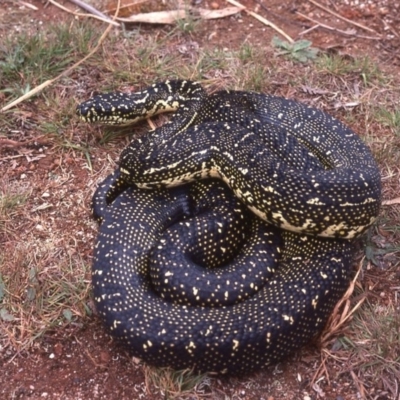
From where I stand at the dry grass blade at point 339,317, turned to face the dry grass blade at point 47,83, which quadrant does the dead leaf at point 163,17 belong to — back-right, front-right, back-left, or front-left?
front-right

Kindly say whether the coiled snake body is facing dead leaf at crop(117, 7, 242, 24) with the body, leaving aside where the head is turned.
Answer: no

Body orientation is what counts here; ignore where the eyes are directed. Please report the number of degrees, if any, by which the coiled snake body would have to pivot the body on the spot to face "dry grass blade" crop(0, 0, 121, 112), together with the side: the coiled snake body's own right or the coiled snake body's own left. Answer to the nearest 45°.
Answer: approximately 45° to the coiled snake body's own right

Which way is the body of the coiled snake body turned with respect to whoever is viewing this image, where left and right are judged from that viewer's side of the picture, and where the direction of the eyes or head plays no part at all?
facing to the left of the viewer

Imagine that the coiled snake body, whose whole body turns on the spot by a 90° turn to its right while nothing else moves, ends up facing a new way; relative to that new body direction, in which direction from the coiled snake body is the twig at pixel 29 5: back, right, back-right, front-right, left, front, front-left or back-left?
front-left

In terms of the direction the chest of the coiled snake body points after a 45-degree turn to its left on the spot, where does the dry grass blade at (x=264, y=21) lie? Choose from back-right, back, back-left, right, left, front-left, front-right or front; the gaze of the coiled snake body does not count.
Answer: back-right

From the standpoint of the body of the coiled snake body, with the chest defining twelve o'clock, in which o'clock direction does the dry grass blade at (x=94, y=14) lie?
The dry grass blade is roughly at 2 o'clock from the coiled snake body.

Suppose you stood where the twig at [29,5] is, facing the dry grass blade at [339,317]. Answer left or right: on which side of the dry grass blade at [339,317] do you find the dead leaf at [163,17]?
left

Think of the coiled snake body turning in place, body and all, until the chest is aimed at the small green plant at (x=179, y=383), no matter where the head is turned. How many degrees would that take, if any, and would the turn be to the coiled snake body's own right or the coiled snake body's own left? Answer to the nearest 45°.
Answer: approximately 90° to the coiled snake body's own left
